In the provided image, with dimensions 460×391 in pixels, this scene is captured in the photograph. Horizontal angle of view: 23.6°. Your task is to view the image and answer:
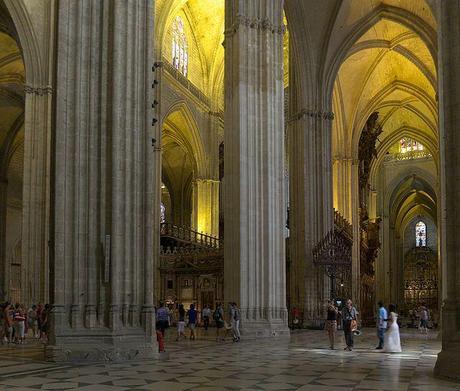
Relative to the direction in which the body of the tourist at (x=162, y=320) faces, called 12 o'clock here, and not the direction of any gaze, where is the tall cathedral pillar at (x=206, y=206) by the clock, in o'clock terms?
The tall cathedral pillar is roughly at 12 o'clock from the tourist.

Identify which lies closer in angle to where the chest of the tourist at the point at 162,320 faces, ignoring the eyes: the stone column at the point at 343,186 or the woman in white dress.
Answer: the stone column

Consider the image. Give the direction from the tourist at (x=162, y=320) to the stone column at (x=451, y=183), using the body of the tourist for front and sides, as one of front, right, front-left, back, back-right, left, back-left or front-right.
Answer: back-right

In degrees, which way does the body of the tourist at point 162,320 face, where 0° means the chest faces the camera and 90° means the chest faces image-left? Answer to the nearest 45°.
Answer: approximately 180°

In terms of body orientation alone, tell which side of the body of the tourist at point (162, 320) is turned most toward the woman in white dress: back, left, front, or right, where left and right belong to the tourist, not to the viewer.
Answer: right
